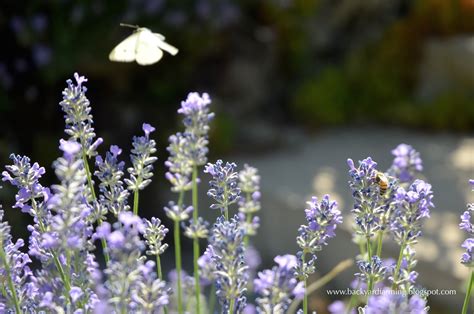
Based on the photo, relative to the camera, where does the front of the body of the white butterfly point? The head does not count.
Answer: to the viewer's left
